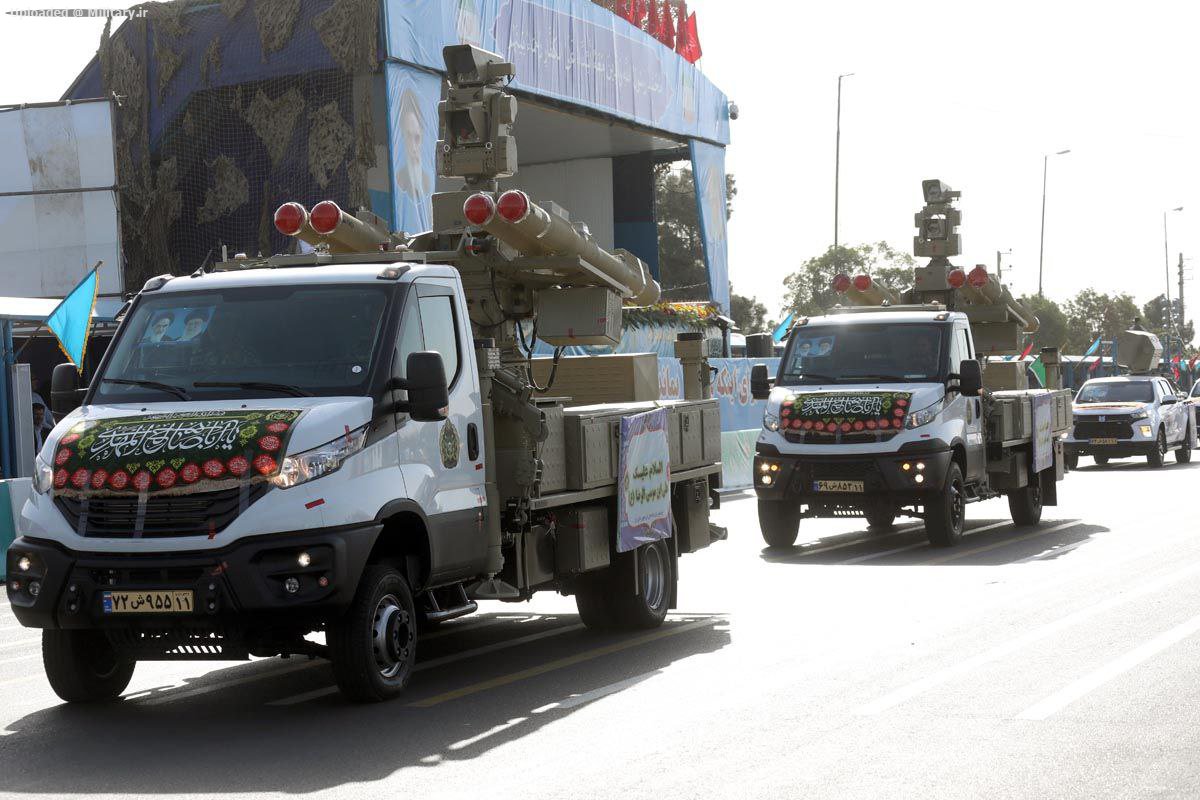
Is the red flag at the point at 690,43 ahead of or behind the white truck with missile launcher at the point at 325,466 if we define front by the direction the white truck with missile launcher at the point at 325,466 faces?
behind

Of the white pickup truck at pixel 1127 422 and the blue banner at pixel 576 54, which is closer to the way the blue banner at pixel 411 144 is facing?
the white pickup truck

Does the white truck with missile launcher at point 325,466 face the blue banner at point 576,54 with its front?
no

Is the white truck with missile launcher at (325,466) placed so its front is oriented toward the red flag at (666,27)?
no

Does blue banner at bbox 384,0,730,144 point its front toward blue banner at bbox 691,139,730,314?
no

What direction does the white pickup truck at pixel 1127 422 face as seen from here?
toward the camera

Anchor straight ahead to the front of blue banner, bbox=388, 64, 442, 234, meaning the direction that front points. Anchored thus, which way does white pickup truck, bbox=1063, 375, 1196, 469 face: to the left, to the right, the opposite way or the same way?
to the right

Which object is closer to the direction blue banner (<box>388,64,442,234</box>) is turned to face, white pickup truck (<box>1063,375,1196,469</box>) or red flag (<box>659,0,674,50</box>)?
the white pickup truck

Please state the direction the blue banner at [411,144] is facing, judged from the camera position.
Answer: facing the viewer and to the right of the viewer

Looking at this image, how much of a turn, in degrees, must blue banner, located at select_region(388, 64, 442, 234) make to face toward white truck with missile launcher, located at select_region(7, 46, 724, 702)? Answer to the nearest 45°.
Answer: approximately 45° to its right

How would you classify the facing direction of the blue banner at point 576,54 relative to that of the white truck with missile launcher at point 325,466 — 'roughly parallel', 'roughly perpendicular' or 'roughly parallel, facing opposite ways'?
roughly perpendicular

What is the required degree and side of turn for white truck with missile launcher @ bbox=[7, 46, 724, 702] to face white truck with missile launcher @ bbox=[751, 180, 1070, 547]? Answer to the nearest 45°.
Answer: approximately 180°

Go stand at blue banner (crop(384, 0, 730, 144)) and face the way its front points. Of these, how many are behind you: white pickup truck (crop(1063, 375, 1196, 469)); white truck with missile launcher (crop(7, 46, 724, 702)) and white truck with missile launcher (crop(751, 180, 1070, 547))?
0

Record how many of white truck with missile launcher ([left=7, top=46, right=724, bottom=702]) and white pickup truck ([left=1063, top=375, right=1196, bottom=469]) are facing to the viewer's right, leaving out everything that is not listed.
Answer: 0

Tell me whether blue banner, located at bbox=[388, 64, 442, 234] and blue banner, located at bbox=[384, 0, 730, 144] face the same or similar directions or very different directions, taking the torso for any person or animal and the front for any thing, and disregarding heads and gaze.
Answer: same or similar directions

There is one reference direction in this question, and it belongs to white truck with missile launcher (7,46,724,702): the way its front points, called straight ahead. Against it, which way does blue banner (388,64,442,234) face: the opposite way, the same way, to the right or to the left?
to the left

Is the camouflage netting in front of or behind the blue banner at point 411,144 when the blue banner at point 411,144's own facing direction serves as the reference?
behind
